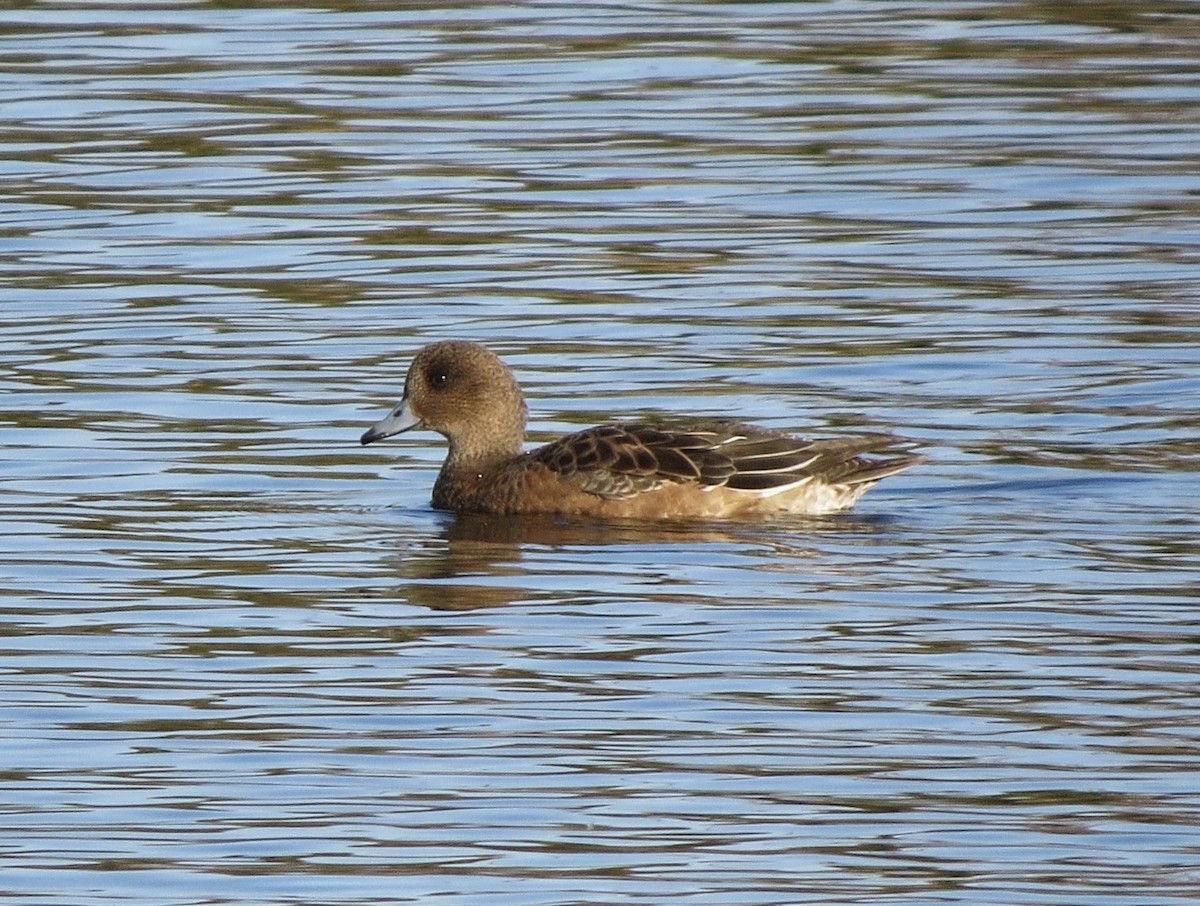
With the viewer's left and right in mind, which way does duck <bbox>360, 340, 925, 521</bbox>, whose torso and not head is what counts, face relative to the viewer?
facing to the left of the viewer
